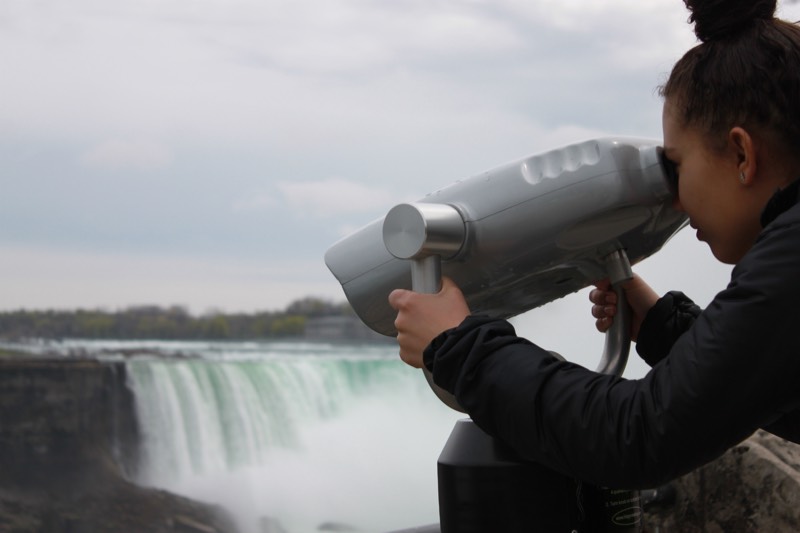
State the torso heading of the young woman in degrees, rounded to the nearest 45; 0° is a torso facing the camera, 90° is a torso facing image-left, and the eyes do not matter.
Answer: approximately 90°
